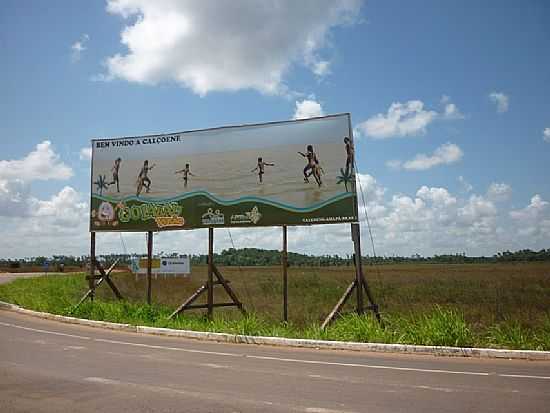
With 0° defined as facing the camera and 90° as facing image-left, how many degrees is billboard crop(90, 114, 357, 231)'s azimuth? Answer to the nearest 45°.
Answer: approximately 45°
